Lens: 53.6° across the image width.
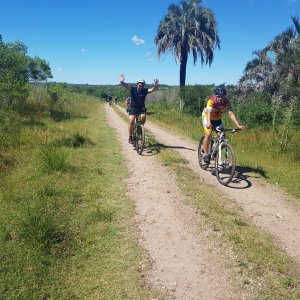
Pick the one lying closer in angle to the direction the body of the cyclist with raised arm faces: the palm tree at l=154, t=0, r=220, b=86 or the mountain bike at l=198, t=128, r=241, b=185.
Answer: the mountain bike

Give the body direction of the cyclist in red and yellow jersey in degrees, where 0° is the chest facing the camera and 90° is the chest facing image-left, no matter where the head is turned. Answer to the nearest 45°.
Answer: approximately 315°

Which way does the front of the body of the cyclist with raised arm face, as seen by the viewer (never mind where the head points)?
toward the camera

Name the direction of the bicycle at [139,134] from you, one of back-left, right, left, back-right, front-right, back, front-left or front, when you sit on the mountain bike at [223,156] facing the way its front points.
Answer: back

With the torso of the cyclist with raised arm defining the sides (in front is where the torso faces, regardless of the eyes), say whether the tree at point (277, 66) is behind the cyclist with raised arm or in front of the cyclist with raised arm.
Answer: behind

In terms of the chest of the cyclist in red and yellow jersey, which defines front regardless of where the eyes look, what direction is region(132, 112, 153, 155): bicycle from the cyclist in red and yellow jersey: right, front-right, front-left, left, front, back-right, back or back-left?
back

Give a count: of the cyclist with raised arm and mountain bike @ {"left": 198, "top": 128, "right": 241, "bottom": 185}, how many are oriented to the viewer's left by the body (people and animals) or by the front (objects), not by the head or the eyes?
0

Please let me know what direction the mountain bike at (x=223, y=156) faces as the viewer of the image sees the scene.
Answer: facing the viewer and to the right of the viewer

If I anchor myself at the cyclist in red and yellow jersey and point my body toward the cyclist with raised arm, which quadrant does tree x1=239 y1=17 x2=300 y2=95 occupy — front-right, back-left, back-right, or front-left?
front-right

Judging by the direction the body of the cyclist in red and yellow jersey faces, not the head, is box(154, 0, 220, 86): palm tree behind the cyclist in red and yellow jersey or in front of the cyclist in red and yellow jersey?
behind

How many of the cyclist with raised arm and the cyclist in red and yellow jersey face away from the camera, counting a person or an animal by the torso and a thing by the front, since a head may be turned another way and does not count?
0

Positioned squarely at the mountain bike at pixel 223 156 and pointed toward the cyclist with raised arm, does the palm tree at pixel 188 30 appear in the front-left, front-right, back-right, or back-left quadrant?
front-right

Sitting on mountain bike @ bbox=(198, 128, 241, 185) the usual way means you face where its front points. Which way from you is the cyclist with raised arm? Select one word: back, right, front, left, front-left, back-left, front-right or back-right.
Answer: back
